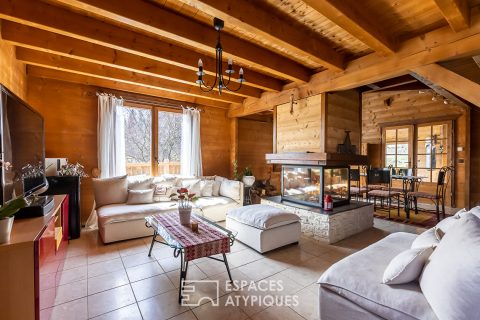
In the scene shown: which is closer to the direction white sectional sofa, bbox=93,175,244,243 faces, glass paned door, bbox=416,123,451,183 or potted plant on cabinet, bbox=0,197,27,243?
the potted plant on cabinet

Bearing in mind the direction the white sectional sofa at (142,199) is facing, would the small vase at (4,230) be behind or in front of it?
in front

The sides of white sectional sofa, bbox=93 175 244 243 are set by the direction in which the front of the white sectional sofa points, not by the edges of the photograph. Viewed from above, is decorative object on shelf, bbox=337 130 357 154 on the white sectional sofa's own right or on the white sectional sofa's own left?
on the white sectional sofa's own left

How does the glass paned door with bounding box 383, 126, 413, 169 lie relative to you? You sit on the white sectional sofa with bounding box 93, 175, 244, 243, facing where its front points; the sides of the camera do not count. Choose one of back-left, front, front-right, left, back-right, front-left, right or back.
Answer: left

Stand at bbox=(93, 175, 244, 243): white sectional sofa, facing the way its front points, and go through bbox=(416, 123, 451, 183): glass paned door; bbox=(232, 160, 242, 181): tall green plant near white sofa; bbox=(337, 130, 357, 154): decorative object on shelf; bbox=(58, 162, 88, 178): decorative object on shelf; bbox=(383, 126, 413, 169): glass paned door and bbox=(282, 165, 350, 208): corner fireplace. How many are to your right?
1

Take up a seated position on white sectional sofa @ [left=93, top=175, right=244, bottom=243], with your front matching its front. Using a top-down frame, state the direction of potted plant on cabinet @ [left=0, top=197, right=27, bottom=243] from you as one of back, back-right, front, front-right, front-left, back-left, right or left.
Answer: front

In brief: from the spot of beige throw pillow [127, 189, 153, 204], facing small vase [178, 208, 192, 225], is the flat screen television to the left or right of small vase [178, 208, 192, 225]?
right

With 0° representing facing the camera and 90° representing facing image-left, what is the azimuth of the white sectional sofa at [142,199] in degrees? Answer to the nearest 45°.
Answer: approximately 0°

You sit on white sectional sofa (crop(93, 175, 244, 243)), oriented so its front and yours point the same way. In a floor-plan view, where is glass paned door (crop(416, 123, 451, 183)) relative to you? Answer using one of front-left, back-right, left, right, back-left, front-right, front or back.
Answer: left
